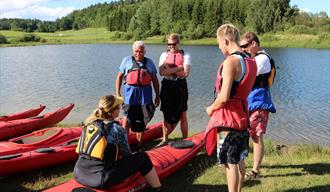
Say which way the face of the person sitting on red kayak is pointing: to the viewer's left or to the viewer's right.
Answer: to the viewer's right

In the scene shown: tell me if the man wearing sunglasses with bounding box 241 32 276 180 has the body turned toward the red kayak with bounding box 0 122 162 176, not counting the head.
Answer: yes

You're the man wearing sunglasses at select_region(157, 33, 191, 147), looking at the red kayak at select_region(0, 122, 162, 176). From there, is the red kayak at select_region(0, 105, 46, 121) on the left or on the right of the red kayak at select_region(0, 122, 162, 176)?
right

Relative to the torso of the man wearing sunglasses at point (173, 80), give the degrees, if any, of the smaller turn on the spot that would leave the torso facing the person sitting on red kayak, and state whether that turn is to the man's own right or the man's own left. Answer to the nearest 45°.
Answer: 0° — they already face them

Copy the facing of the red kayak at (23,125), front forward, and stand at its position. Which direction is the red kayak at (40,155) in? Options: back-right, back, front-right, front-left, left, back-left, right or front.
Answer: back-right

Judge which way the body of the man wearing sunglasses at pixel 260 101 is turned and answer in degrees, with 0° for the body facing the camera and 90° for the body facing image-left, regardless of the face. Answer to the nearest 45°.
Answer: approximately 90°

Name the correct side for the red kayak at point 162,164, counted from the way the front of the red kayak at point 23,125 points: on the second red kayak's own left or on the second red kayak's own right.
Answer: on the second red kayak's own right

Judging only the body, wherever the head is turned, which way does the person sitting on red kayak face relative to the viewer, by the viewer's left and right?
facing away from the viewer and to the right of the viewer
